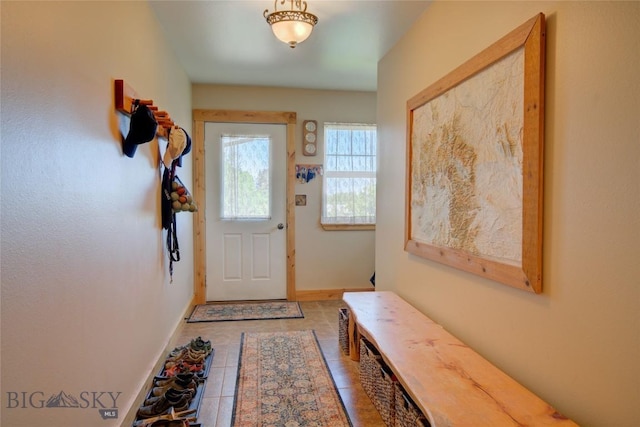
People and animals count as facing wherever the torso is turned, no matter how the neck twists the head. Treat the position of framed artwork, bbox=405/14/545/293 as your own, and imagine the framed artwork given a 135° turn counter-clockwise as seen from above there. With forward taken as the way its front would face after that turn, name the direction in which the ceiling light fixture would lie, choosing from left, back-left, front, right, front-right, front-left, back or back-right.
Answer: back

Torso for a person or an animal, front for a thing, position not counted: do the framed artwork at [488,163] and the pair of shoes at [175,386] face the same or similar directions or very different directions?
same or similar directions

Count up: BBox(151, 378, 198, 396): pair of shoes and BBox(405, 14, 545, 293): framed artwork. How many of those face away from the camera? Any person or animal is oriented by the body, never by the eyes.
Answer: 0

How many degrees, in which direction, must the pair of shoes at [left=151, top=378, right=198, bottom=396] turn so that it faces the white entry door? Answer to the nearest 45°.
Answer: approximately 90° to its right

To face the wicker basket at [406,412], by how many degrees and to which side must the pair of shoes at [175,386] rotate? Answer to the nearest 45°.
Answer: approximately 135° to its left

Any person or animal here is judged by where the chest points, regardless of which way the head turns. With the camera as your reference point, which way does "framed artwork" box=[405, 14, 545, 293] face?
facing the viewer and to the left of the viewer

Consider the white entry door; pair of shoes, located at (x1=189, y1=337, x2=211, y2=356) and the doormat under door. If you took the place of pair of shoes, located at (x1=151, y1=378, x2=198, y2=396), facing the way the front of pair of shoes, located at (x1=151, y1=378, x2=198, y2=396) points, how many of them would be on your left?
0

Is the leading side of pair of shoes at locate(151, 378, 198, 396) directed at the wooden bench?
no

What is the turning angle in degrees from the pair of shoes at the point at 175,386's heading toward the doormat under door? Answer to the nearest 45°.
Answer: approximately 135° to its right

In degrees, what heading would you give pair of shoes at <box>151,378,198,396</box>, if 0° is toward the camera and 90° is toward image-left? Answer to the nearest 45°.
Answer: approximately 90°

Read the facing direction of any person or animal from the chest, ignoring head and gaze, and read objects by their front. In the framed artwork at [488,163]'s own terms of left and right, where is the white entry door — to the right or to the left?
on its right

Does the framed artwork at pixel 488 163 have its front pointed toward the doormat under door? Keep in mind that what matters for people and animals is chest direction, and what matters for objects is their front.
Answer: no
